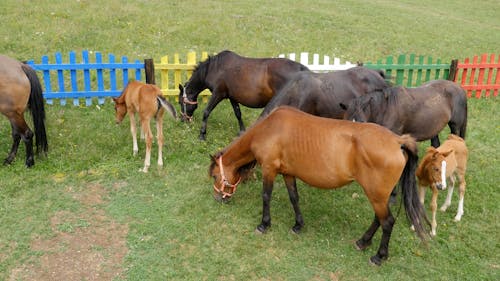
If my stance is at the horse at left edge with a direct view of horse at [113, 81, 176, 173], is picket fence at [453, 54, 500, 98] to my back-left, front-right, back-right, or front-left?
front-left

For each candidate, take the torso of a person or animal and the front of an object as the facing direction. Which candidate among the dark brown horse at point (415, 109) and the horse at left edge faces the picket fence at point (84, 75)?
the dark brown horse

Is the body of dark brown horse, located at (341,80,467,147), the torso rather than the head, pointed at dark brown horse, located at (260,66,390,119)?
yes

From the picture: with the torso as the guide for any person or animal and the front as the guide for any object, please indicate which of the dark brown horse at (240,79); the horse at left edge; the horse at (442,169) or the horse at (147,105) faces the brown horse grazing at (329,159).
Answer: the horse at (442,169)

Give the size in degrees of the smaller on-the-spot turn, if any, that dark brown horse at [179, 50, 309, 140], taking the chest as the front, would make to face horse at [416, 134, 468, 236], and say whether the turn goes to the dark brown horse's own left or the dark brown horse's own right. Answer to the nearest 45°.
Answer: approximately 135° to the dark brown horse's own left

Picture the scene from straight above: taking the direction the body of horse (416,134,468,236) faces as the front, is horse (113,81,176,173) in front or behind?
in front

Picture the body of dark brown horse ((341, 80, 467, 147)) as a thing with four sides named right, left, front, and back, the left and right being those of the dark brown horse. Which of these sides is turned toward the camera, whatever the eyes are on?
left

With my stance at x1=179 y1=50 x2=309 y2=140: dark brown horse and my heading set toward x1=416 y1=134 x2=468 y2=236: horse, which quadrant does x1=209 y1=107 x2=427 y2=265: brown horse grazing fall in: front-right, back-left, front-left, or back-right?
front-right

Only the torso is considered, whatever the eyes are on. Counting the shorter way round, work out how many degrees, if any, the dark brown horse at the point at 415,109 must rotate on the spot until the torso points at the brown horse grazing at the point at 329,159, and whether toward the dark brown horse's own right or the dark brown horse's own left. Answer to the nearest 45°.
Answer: approximately 90° to the dark brown horse's own left

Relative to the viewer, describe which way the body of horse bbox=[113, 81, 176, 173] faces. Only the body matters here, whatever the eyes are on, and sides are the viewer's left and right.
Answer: facing away from the viewer and to the left of the viewer

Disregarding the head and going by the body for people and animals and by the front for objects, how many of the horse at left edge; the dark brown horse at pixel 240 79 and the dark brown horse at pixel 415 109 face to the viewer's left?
3

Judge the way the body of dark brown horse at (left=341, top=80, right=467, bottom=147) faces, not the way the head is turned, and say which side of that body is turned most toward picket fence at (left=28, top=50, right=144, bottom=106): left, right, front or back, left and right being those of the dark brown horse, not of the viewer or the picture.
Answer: front

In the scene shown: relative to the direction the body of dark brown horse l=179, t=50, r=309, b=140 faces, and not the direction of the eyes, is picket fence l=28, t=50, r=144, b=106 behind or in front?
in front

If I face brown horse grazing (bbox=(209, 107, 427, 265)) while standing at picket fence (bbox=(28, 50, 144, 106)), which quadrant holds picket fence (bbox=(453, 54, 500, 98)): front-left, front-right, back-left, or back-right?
front-left

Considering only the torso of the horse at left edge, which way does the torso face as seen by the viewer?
to the viewer's left

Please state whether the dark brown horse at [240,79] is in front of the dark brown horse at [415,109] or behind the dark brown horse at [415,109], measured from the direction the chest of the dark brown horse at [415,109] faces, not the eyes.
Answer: in front

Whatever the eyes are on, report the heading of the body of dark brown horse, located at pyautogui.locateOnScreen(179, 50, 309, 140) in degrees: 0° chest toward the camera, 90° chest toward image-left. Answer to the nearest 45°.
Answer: approximately 90°

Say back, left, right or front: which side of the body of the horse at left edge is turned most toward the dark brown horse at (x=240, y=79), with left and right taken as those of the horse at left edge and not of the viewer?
back

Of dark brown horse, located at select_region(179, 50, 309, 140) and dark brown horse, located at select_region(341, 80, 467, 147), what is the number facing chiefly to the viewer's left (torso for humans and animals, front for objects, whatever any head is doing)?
2
